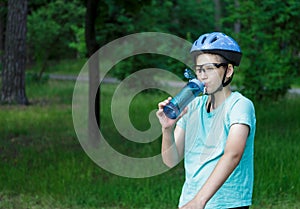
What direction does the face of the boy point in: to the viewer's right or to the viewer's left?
to the viewer's left

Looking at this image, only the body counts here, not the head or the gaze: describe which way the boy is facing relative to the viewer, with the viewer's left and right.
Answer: facing the viewer and to the left of the viewer
